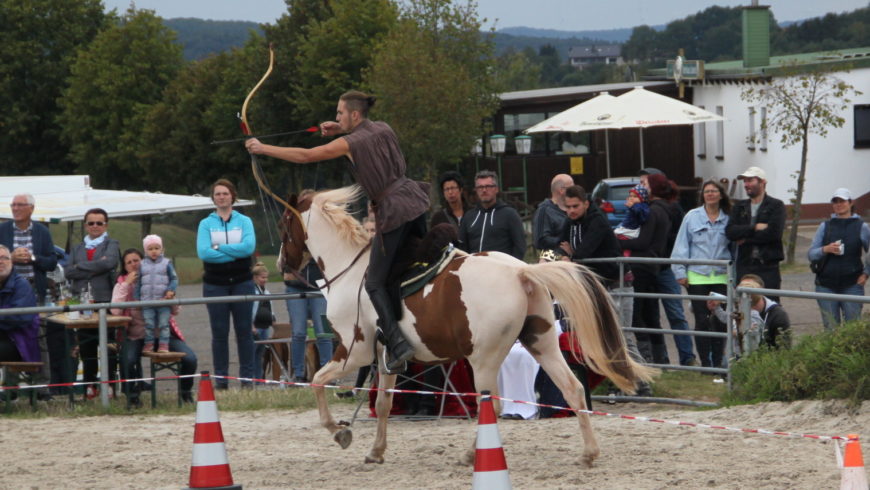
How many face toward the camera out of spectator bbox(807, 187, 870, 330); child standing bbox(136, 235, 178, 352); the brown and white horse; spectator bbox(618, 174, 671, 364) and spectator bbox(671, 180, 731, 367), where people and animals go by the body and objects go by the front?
3

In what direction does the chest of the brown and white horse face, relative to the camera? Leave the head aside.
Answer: to the viewer's left

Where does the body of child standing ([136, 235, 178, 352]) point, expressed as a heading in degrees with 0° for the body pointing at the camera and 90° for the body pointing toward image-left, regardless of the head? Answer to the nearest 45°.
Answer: approximately 0°

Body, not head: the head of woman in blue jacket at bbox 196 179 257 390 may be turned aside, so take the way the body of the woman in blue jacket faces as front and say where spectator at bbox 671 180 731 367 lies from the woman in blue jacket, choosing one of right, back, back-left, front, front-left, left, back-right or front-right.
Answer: left

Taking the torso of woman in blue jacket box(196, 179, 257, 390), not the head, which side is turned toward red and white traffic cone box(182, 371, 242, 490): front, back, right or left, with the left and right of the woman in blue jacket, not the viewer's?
front

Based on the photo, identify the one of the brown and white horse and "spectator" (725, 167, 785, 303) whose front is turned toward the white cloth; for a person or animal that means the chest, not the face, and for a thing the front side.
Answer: the spectator

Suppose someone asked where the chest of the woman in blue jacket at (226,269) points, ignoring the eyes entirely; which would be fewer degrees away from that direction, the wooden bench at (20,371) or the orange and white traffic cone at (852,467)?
the orange and white traffic cone

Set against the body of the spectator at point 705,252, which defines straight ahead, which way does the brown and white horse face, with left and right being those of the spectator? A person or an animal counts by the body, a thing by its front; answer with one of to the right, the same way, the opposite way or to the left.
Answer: to the right

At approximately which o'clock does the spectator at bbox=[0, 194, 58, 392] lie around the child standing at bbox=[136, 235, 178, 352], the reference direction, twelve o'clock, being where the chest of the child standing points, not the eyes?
The spectator is roughly at 4 o'clock from the child standing.

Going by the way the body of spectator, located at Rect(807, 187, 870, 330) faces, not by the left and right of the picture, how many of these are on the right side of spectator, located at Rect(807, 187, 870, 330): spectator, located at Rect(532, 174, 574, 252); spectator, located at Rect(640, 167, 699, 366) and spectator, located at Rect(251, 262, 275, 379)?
3

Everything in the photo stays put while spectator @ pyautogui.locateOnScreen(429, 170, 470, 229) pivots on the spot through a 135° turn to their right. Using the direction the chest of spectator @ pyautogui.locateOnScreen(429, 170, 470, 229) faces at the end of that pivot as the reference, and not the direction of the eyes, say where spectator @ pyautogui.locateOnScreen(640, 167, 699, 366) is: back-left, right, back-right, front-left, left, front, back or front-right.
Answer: back-right

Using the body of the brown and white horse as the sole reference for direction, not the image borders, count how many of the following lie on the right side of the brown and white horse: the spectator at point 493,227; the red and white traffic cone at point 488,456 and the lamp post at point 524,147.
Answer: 2

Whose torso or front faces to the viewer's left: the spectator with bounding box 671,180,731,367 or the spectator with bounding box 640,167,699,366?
the spectator with bounding box 640,167,699,366

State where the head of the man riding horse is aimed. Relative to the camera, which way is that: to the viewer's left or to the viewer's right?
to the viewer's left
